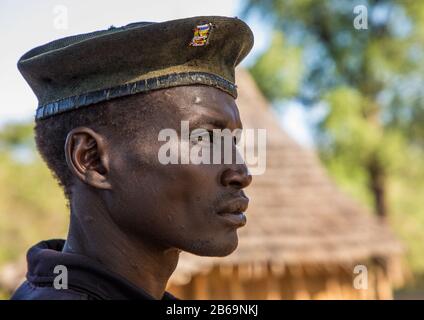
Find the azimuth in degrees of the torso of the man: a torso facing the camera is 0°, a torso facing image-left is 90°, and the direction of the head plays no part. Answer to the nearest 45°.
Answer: approximately 270°

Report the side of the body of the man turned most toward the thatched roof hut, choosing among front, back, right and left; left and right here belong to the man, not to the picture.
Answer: left

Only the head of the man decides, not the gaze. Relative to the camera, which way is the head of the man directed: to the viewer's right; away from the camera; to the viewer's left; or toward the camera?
to the viewer's right

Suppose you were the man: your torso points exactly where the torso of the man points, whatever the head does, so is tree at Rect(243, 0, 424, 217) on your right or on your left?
on your left
